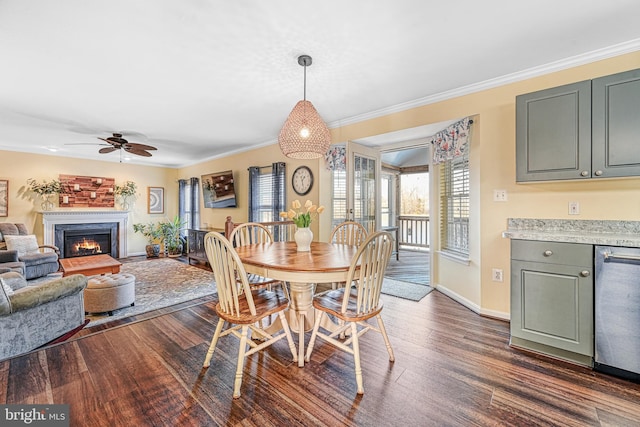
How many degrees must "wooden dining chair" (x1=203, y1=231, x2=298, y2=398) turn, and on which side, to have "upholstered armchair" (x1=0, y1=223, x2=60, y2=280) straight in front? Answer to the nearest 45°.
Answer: approximately 90° to its left

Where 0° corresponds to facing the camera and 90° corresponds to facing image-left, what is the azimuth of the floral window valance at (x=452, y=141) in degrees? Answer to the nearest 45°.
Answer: approximately 45°

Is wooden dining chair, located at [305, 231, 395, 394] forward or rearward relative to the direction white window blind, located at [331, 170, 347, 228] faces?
forward

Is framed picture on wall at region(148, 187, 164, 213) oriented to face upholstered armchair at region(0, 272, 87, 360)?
yes

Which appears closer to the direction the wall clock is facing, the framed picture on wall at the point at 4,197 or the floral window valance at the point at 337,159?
the framed picture on wall

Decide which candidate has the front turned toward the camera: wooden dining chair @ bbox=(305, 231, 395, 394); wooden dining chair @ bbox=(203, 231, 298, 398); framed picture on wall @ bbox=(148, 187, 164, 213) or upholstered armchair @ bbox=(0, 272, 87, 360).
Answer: the framed picture on wall

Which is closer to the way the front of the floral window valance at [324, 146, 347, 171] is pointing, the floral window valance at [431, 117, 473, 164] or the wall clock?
the floral window valance

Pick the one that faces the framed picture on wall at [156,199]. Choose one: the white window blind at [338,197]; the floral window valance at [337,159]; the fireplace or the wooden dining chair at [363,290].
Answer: the wooden dining chair

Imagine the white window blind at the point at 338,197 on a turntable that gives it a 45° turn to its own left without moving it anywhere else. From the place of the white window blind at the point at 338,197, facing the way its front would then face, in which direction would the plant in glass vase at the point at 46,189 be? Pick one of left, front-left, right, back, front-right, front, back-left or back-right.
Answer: back-right

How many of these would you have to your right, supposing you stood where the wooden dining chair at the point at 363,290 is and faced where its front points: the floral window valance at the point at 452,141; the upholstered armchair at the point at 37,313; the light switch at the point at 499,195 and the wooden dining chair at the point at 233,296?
2

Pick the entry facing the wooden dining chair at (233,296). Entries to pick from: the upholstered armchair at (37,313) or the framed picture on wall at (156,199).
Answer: the framed picture on wall

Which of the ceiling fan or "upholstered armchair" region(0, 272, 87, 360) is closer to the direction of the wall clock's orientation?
the upholstered armchair
